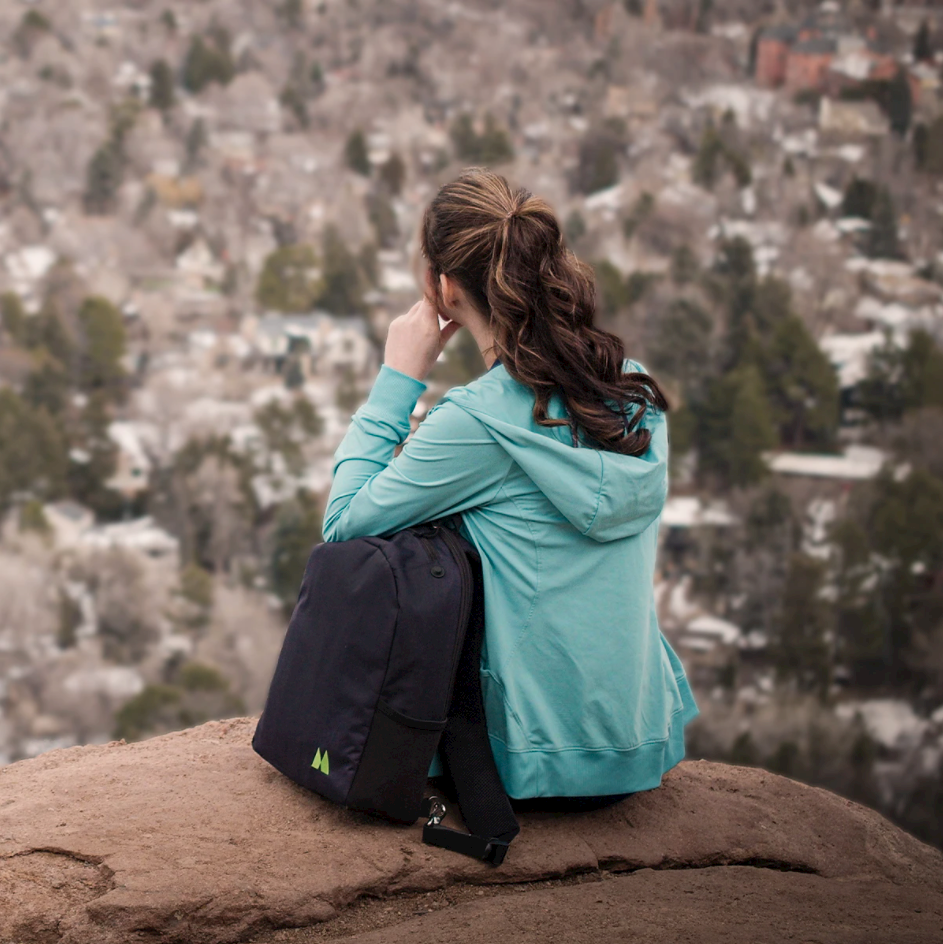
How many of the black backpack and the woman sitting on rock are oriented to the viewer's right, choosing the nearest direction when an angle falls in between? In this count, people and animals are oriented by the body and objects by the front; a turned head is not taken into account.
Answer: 0

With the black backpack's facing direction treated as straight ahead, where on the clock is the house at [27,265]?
The house is roughly at 4 o'clock from the black backpack.

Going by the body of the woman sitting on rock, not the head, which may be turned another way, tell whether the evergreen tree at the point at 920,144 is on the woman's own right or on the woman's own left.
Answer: on the woman's own right

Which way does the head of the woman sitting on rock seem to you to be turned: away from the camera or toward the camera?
away from the camera

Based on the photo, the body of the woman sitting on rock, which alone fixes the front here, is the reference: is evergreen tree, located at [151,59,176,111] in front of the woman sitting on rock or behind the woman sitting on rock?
in front

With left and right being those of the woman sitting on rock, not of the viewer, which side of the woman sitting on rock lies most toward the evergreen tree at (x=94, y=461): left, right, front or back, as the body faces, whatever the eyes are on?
front

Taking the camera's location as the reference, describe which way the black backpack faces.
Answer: facing the viewer and to the left of the viewer

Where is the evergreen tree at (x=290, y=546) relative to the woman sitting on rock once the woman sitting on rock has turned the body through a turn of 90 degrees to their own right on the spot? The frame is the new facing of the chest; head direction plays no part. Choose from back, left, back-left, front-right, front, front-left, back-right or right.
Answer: front-left

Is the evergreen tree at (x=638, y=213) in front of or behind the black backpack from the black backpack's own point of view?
behind

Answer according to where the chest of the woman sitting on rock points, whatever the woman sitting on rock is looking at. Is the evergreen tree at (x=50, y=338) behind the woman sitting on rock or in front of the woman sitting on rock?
in front

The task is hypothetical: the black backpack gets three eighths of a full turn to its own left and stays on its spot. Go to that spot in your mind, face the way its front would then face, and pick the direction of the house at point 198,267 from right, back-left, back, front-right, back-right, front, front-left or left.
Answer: left

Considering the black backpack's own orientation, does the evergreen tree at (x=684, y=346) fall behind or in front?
behind

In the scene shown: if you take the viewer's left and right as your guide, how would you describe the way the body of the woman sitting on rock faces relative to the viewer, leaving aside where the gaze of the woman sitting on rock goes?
facing away from the viewer and to the left of the viewer

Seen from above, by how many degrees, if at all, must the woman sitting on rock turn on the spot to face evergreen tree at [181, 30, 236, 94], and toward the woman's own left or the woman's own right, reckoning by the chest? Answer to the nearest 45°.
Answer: approximately 45° to the woman's own right

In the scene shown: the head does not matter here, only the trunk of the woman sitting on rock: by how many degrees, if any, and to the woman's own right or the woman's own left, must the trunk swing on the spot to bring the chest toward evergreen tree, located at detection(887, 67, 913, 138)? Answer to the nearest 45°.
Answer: approximately 45° to the woman's own right

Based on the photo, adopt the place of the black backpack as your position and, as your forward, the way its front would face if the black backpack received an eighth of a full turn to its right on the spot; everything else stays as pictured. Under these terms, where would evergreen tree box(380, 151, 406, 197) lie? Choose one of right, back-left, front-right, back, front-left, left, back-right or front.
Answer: right
